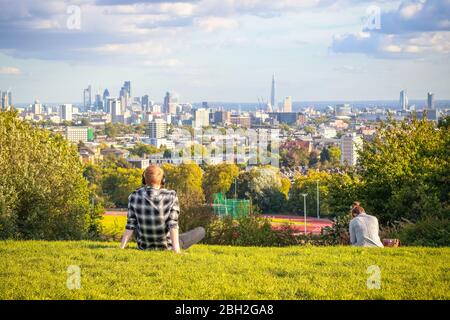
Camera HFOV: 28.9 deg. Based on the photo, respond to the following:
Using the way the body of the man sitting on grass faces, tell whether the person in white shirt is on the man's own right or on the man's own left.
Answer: on the man's own right

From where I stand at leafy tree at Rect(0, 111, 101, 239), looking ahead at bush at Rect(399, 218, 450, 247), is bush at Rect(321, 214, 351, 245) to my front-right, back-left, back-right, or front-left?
front-left

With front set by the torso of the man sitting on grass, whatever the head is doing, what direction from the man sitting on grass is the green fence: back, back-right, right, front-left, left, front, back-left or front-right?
front

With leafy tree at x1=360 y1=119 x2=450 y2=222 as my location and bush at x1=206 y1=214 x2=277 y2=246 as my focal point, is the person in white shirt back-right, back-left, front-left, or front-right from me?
front-left

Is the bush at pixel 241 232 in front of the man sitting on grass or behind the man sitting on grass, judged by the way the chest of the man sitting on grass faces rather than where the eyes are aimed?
in front

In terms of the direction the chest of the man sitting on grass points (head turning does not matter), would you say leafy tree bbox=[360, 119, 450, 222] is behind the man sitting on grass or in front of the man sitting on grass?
in front

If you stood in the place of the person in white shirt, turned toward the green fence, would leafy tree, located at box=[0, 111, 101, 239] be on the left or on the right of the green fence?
left

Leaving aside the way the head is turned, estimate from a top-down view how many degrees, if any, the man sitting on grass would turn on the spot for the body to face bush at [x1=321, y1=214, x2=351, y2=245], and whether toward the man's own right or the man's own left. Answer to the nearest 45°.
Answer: approximately 45° to the man's own right

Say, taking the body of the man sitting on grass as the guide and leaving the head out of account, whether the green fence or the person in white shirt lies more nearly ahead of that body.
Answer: the green fence

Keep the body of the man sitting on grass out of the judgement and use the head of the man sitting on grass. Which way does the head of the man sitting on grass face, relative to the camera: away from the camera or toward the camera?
away from the camera

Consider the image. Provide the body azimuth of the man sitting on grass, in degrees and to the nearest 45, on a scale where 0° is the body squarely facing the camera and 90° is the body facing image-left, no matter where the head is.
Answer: approximately 180°
